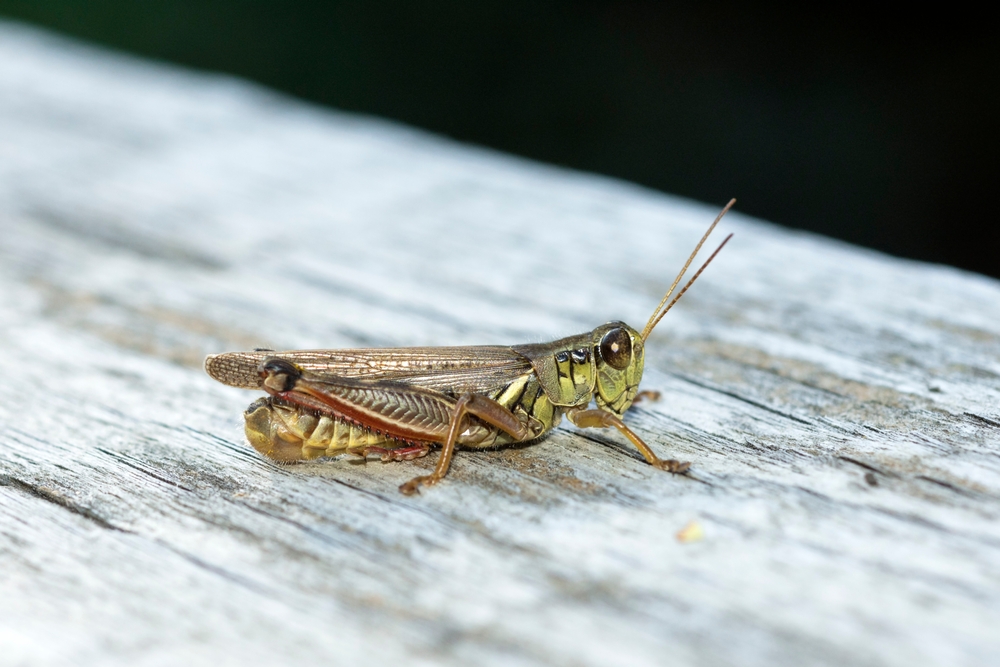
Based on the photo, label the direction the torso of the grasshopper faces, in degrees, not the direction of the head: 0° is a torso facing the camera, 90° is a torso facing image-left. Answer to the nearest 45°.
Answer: approximately 270°
